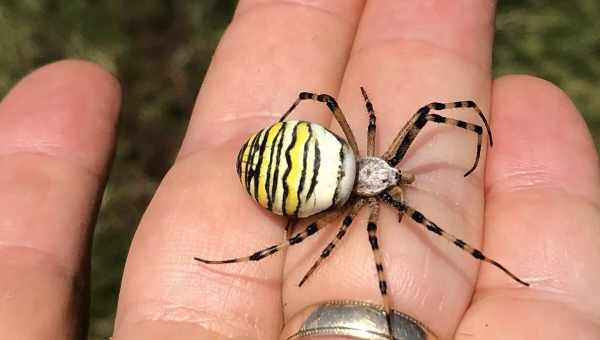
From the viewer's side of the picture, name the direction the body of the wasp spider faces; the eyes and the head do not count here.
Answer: to the viewer's right
